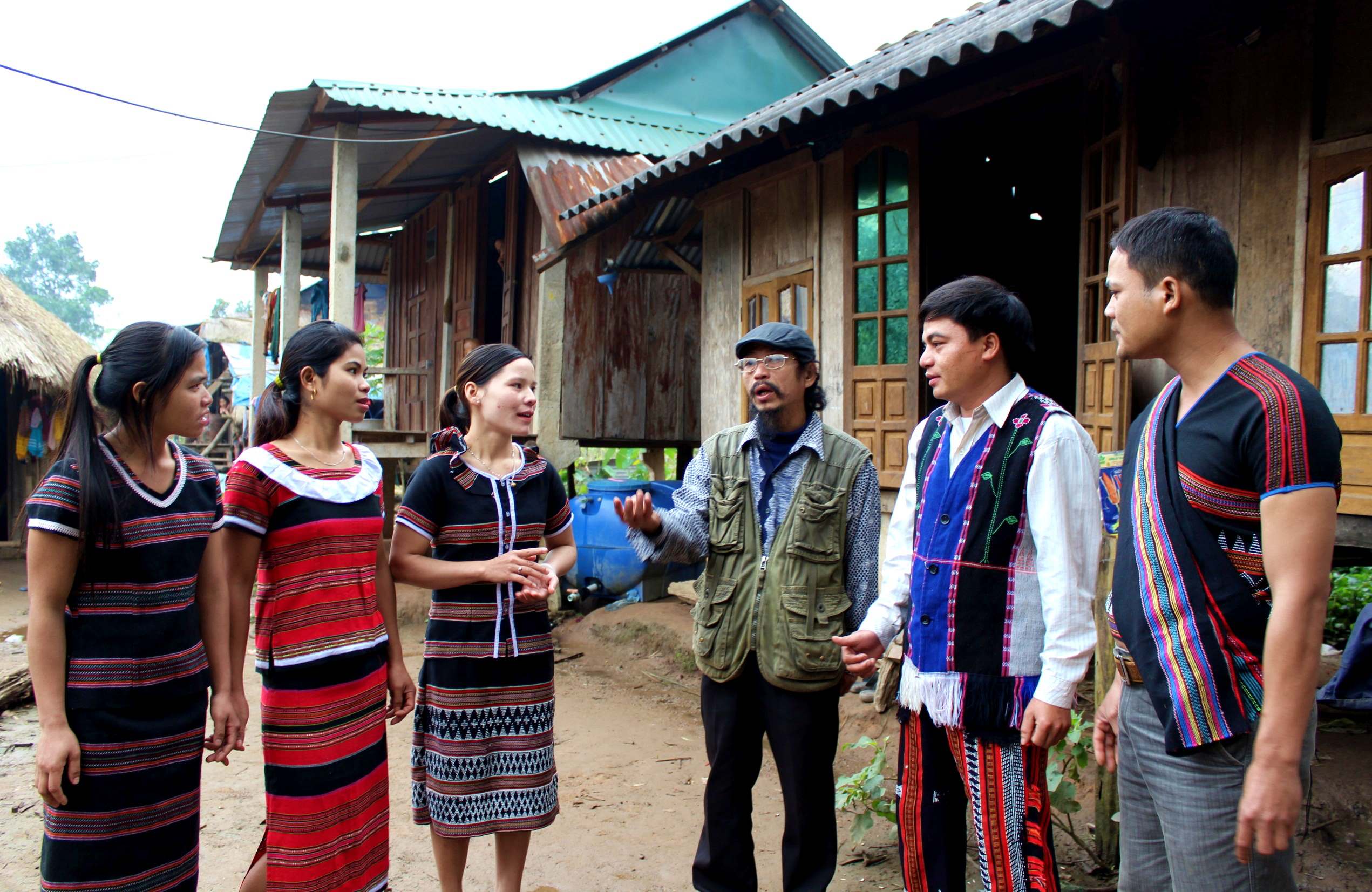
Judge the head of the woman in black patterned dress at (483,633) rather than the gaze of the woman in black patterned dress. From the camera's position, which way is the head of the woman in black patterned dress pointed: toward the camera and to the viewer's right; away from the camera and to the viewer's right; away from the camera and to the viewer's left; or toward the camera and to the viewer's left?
toward the camera and to the viewer's right

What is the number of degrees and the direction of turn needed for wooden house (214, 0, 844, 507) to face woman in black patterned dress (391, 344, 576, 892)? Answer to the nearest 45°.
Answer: approximately 45° to its left

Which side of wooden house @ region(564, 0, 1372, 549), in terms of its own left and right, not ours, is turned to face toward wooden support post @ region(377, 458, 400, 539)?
right

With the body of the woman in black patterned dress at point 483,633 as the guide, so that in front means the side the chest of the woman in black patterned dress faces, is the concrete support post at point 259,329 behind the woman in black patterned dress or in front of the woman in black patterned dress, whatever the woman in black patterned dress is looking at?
behind

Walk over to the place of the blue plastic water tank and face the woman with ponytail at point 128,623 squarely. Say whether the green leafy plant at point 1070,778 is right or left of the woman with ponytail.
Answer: left

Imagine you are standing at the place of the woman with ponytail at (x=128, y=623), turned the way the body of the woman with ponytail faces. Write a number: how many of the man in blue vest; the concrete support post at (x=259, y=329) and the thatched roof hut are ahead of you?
1

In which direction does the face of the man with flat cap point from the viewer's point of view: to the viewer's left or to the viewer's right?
to the viewer's left

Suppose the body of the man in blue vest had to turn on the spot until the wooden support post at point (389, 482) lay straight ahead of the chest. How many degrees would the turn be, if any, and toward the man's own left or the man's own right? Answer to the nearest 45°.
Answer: approximately 90° to the man's own right

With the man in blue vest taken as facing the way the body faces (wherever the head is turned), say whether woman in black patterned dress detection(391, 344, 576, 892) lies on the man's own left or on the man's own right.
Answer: on the man's own right

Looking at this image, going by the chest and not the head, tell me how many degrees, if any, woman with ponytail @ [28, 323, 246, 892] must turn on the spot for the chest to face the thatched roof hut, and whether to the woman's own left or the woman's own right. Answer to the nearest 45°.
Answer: approximately 135° to the woman's own left

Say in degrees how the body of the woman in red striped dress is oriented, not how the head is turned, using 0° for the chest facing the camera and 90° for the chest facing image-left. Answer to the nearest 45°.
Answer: approximately 315°

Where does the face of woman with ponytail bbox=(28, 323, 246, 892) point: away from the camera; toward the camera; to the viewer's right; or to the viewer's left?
to the viewer's right

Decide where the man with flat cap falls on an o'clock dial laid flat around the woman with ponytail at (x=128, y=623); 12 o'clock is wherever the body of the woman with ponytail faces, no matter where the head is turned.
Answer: The man with flat cap is roughly at 11 o'clock from the woman with ponytail.

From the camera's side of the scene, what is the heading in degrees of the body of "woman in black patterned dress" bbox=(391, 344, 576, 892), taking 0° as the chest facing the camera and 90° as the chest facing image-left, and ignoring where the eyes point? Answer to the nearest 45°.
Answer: approximately 315°

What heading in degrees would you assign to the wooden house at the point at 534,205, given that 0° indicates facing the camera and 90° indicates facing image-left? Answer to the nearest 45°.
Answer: approximately 45°

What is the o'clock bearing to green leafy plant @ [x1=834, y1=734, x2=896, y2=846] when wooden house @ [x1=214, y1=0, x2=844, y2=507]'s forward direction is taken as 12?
The green leafy plant is roughly at 10 o'clock from the wooden house.

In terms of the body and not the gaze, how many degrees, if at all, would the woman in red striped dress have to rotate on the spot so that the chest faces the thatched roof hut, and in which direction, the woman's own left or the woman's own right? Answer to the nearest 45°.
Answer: approximately 135° to the woman's own left
